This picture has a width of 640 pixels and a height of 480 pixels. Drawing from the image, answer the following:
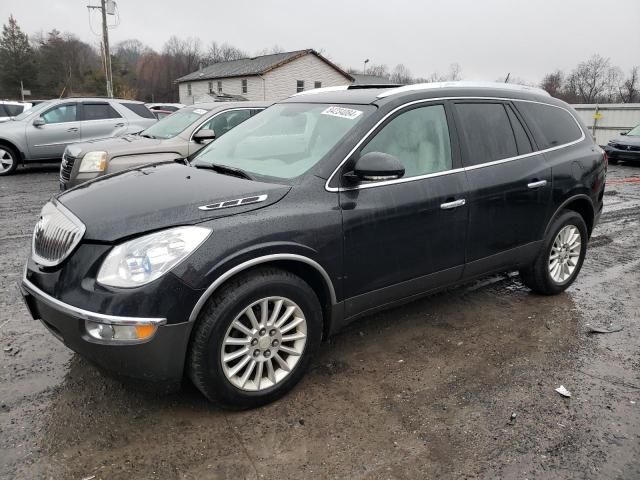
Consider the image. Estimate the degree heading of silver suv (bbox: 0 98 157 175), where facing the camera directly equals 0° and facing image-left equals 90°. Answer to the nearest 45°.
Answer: approximately 90°

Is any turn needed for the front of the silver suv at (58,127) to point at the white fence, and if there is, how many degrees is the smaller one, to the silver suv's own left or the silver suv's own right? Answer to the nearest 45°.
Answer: approximately 180°

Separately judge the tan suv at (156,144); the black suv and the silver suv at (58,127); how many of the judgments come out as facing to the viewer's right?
0

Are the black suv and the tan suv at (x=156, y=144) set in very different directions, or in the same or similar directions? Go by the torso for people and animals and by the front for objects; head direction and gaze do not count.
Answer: same or similar directions

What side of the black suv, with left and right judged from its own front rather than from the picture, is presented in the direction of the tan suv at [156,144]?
right

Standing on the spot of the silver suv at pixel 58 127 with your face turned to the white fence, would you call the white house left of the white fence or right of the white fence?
left

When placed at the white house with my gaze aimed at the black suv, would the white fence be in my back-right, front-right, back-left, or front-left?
front-left

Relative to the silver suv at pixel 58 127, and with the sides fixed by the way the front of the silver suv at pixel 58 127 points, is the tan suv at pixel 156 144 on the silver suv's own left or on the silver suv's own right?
on the silver suv's own left

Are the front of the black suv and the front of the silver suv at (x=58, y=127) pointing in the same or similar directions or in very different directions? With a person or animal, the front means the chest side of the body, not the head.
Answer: same or similar directions

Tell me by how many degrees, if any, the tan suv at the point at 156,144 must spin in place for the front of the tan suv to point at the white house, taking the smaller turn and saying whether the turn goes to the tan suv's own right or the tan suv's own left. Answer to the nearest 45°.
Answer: approximately 135° to the tan suv's own right

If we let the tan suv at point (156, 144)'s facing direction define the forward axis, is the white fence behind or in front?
behind

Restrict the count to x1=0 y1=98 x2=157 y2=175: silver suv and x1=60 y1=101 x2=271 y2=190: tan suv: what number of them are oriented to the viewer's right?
0

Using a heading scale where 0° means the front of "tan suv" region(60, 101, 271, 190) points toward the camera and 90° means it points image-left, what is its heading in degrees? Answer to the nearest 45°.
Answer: approximately 45°

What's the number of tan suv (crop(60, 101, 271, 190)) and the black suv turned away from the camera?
0
